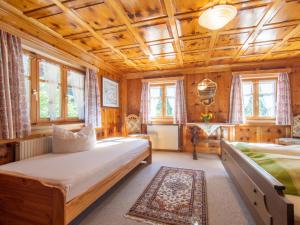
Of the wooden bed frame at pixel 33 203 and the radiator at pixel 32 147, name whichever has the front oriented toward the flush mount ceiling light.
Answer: the radiator

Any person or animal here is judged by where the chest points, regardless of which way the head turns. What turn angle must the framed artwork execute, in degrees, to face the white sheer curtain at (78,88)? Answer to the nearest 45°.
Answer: approximately 90° to its right

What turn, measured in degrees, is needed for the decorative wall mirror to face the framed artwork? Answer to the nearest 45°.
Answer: approximately 90° to its right

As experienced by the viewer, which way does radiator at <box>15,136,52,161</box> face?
facing the viewer and to the right of the viewer

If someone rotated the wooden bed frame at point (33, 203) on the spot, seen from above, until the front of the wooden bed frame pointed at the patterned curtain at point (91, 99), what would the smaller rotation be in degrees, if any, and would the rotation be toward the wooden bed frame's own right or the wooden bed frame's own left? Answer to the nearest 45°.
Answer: approximately 135° to the wooden bed frame's own right

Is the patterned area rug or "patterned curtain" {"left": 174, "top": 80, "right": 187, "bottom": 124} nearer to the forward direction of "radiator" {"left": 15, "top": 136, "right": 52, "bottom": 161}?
the patterned area rug

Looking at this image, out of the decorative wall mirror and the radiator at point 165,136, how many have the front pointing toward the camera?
2

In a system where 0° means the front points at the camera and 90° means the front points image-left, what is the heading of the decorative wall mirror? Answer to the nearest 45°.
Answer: approximately 0°

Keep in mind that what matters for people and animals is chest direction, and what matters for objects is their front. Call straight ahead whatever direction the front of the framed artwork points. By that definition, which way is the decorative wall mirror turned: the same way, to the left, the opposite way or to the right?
to the right

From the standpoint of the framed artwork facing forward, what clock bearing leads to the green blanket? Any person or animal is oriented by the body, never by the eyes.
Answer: The green blanket is roughly at 1 o'clock from the framed artwork.

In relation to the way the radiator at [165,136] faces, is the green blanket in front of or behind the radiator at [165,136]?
in front

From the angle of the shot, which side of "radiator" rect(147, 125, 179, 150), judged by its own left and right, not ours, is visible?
front

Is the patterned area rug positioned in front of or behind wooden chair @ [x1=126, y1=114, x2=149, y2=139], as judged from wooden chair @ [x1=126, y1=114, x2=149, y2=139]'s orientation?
in front

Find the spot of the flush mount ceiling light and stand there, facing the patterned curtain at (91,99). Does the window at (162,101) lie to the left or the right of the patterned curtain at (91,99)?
right

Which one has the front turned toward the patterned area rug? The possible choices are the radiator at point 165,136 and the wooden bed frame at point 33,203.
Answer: the radiator

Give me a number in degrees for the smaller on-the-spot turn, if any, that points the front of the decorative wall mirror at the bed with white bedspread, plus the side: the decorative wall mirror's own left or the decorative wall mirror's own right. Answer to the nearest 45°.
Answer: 0° — it already faces it

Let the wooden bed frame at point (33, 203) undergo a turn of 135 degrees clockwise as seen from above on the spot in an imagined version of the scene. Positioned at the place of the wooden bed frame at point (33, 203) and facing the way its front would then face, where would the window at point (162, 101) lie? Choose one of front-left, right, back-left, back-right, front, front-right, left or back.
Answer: front-right
